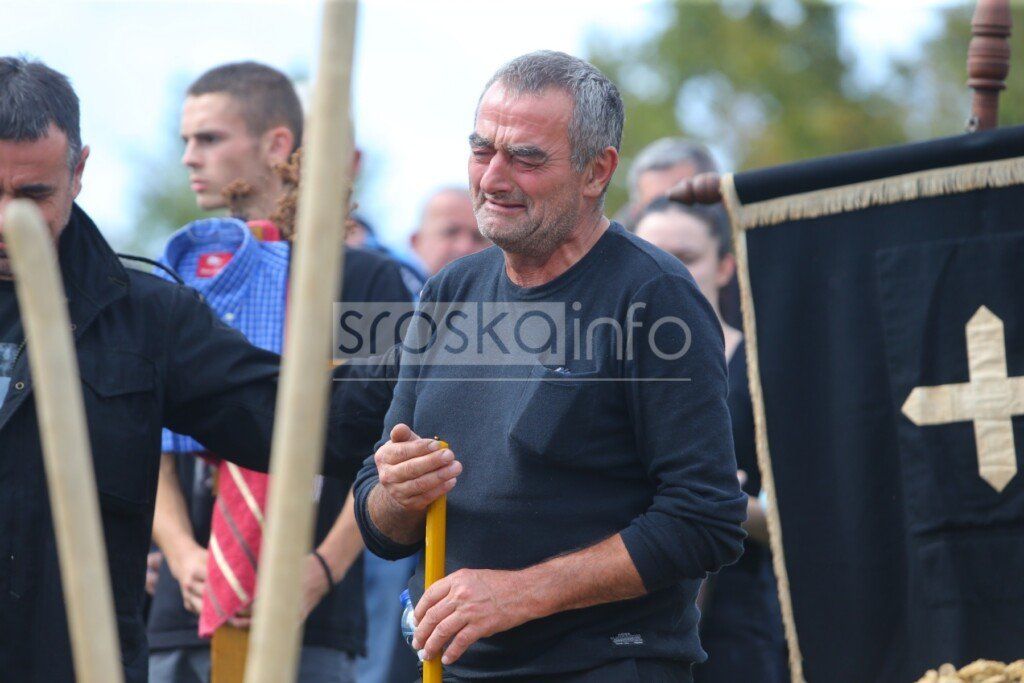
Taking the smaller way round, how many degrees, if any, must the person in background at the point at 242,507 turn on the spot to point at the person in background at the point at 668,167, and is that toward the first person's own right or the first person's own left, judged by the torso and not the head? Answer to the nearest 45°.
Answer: approximately 180°

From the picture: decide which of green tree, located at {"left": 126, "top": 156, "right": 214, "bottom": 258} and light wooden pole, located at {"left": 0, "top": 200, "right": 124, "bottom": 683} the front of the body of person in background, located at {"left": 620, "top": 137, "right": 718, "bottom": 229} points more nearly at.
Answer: the light wooden pole

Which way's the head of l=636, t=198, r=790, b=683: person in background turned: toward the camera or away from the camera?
toward the camera

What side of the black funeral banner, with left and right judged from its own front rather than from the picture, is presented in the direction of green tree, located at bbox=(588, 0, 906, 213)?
back

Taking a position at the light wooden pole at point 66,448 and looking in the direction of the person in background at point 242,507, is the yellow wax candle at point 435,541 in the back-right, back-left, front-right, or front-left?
front-right

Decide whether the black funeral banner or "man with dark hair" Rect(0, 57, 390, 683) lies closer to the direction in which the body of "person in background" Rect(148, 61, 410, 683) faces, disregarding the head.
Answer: the man with dark hair

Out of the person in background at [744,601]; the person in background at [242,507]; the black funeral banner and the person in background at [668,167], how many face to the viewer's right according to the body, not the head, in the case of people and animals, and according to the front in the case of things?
0

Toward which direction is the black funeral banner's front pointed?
toward the camera

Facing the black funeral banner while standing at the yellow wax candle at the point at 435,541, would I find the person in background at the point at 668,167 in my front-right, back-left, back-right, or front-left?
front-left

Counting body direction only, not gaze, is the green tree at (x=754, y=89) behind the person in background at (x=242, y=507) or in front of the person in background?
behind

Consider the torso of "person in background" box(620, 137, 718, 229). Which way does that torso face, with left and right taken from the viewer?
facing the viewer and to the left of the viewer

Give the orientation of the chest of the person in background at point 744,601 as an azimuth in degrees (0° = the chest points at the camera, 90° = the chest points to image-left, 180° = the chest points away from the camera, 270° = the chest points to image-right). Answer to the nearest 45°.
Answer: approximately 45°

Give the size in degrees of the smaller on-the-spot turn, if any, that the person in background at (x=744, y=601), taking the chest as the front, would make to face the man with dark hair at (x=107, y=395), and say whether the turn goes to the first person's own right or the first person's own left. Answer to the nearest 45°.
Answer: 0° — they already face them

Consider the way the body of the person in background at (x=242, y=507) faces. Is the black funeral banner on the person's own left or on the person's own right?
on the person's own left

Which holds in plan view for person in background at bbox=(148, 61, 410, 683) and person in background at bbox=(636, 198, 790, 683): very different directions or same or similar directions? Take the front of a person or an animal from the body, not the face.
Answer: same or similar directions

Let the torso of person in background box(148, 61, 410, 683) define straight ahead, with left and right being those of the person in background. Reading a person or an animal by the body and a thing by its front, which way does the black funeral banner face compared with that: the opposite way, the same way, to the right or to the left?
the same way
